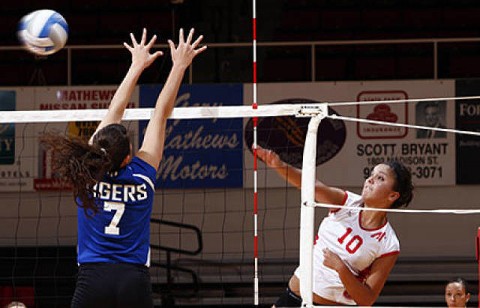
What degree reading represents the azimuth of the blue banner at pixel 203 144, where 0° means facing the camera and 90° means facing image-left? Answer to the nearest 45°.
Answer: approximately 0°

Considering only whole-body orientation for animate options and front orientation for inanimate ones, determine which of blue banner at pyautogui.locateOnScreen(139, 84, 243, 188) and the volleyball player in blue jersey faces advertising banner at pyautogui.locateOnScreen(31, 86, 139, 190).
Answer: the volleyball player in blue jersey

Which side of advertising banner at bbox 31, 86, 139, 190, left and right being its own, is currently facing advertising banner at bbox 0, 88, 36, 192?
right

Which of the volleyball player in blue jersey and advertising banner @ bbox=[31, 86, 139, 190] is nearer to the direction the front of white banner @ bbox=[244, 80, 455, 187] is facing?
the volleyball player in blue jersey

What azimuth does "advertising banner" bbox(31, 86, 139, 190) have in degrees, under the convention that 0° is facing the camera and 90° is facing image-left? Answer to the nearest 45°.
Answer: approximately 0°

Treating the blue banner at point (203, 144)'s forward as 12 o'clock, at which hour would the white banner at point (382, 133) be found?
The white banner is roughly at 9 o'clock from the blue banner.

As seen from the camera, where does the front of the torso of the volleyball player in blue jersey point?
away from the camera

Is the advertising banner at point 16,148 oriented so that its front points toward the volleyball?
yes

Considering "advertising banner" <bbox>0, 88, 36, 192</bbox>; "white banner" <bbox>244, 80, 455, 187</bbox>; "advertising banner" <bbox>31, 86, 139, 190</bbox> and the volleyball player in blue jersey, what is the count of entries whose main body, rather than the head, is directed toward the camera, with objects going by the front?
3

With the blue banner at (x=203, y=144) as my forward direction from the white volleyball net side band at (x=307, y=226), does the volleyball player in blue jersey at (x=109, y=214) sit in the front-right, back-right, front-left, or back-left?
back-left

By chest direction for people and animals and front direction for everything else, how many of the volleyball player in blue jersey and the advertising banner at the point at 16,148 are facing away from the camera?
1

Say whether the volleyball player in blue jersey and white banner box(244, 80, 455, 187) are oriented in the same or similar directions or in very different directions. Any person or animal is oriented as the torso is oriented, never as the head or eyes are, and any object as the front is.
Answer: very different directions
